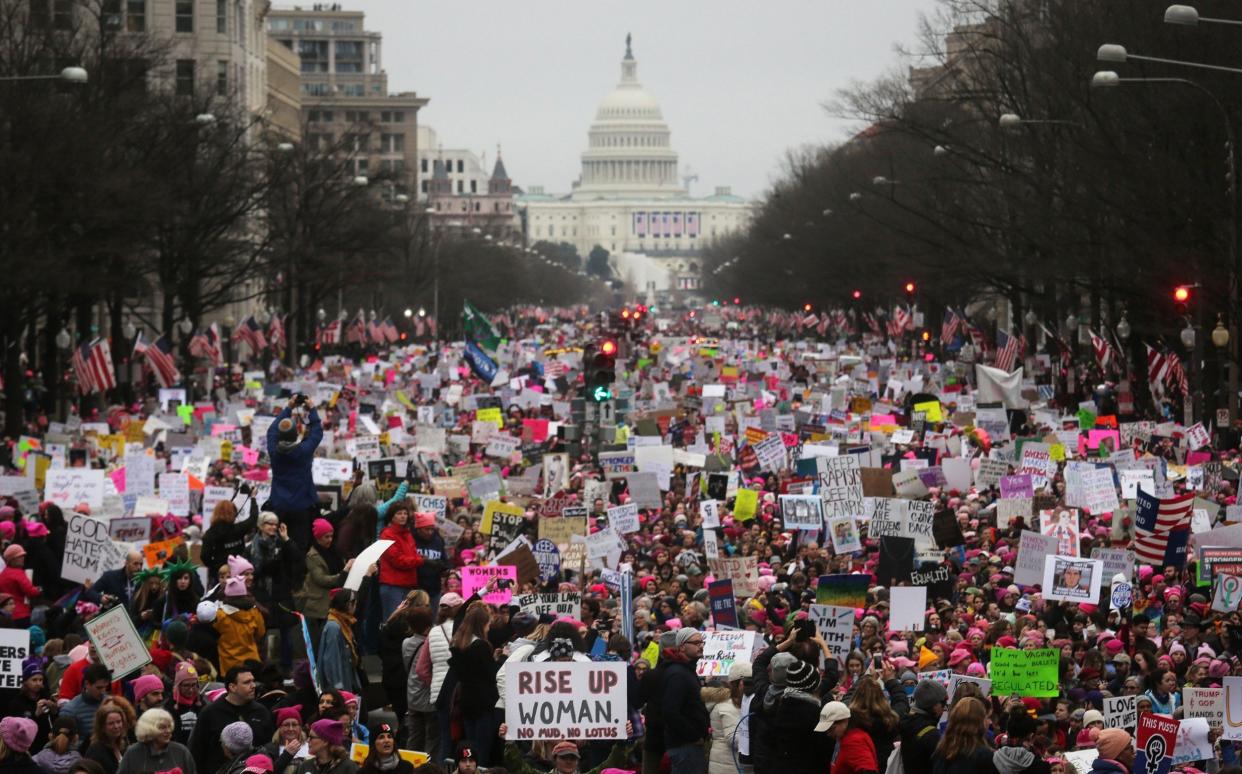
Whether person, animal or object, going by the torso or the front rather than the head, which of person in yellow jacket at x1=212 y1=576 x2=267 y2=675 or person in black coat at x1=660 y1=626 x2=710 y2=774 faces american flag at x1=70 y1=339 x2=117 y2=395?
the person in yellow jacket

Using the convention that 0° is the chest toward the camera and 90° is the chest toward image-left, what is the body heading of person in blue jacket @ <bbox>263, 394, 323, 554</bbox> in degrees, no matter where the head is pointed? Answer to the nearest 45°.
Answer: approximately 180°

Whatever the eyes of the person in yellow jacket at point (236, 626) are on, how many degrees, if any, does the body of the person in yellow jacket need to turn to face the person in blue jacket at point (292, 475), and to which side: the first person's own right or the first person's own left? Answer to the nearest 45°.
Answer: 0° — they already face them

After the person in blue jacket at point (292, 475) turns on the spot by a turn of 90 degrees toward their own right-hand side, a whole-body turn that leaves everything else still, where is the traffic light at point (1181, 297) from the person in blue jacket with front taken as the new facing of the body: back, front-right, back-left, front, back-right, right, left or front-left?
front-left

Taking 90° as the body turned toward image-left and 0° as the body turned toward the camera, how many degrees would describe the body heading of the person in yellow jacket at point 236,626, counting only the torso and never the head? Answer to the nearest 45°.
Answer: approximately 180°
